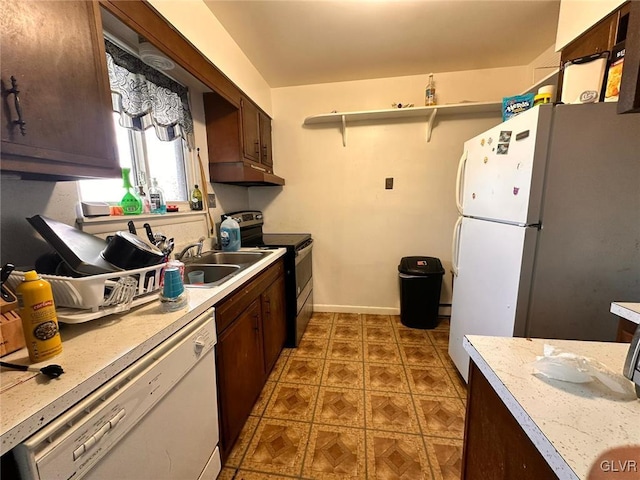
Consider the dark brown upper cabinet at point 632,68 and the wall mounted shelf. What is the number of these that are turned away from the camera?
0

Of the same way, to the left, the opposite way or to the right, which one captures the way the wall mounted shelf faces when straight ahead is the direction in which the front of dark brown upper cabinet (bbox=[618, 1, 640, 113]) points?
to the left

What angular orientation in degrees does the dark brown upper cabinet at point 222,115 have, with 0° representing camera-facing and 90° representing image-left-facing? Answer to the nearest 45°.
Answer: approximately 315°

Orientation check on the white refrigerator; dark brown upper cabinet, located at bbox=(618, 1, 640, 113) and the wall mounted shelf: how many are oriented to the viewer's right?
0

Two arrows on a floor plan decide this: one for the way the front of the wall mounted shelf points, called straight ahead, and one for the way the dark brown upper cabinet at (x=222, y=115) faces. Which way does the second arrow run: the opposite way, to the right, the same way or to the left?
to the left

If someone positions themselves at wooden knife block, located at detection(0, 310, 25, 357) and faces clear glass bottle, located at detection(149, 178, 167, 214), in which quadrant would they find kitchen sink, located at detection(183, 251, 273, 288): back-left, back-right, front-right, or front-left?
front-right

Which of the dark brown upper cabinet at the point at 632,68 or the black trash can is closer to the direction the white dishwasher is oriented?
the dark brown upper cabinet

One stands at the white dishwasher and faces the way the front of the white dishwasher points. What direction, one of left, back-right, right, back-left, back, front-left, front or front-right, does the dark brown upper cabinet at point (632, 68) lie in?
front

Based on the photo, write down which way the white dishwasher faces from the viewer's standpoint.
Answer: facing the viewer and to the right of the viewer

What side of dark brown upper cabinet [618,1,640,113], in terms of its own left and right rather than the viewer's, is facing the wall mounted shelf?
right

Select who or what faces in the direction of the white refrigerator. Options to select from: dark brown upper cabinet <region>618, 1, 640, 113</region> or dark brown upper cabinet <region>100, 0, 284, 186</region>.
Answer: dark brown upper cabinet <region>100, 0, 284, 186</region>

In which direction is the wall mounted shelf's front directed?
toward the camera

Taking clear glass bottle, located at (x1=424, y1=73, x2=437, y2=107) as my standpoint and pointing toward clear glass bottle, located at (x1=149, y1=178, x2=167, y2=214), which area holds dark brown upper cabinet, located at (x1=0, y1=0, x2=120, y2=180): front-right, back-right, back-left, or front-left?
front-left

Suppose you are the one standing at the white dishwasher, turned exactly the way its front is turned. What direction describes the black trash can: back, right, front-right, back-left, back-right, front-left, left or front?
front-left

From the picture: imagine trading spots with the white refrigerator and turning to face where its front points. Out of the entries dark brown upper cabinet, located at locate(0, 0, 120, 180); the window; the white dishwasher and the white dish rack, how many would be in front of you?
4

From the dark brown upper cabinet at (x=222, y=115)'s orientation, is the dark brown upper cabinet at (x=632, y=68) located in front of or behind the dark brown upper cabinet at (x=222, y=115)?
in front

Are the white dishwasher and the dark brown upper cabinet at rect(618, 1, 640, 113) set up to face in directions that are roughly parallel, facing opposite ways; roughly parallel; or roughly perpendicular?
roughly parallel, facing opposite ways

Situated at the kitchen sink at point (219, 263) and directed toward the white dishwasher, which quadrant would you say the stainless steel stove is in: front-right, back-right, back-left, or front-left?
back-left
